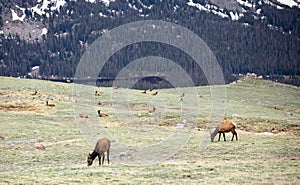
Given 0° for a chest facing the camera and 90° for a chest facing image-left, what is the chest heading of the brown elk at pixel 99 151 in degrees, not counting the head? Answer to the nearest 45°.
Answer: approximately 45°
